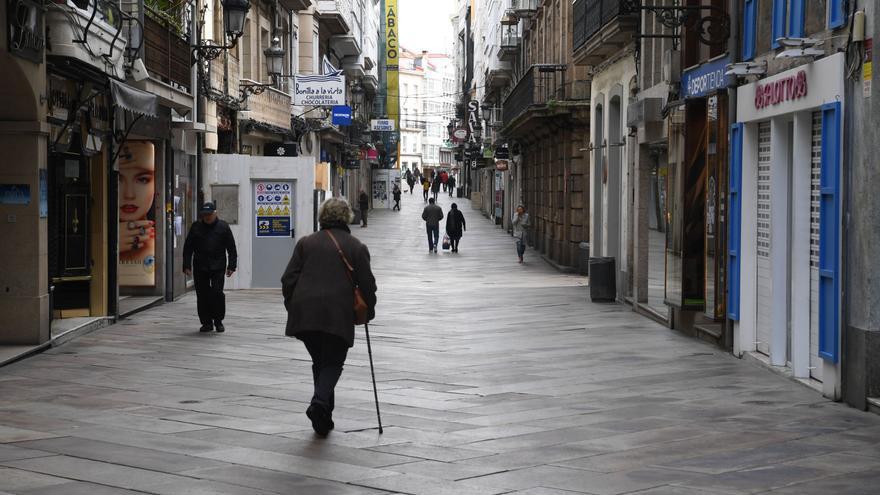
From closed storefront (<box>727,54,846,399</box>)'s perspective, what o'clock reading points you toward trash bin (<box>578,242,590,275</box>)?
The trash bin is roughly at 4 o'clock from the closed storefront.

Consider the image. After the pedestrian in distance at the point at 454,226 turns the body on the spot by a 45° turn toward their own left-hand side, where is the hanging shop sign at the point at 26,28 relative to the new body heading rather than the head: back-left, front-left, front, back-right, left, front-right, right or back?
back-left

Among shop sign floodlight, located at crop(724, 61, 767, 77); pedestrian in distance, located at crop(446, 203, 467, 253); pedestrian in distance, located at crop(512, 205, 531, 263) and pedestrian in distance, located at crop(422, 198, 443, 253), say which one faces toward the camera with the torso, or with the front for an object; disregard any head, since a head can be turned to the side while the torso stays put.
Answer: pedestrian in distance, located at crop(512, 205, 531, 263)

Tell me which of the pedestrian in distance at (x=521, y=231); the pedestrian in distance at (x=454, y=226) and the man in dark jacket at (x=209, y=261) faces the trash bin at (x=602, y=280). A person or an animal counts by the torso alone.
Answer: the pedestrian in distance at (x=521, y=231)

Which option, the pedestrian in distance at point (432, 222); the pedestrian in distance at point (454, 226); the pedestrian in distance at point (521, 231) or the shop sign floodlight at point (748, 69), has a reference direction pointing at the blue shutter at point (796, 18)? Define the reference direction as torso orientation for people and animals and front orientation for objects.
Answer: the pedestrian in distance at point (521, 231)

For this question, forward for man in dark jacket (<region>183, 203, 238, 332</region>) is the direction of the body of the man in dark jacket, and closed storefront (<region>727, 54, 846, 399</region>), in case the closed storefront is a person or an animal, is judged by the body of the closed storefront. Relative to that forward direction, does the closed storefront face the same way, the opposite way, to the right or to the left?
to the right

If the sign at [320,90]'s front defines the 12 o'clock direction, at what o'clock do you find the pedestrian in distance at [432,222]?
The pedestrian in distance is roughly at 7 o'clock from the sign.

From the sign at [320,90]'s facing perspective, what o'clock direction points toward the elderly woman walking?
The elderly woman walking is roughly at 12 o'clock from the sign.

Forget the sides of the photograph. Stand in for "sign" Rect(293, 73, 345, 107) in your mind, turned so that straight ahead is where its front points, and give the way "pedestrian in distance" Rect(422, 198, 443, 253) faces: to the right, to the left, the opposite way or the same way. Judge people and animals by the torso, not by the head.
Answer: the opposite way

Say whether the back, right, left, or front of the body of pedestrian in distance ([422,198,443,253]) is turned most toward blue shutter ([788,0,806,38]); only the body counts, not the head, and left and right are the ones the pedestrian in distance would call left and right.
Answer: back

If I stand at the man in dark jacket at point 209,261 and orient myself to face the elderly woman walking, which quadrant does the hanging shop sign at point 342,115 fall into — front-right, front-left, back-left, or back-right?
back-left

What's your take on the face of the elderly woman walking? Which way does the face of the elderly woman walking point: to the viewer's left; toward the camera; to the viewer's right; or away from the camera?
away from the camera

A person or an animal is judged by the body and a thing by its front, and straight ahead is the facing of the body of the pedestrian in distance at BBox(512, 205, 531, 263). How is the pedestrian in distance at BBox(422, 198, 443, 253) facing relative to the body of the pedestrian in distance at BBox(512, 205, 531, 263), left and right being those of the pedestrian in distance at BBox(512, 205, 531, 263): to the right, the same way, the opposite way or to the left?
the opposite way

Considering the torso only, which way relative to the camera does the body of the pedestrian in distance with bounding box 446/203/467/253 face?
away from the camera
